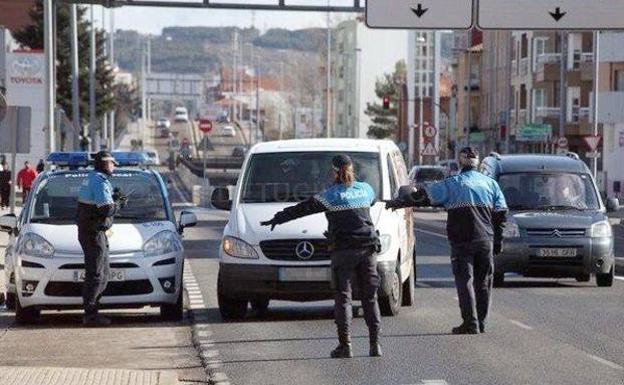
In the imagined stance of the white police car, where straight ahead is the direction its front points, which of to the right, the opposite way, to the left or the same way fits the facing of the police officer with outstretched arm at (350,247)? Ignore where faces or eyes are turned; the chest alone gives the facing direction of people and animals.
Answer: the opposite way

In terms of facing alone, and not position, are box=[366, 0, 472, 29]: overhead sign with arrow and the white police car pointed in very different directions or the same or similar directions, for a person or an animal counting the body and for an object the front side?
same or similar directions

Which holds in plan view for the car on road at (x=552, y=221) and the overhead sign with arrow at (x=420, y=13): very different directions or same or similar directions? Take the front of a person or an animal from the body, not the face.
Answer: same or similar directions

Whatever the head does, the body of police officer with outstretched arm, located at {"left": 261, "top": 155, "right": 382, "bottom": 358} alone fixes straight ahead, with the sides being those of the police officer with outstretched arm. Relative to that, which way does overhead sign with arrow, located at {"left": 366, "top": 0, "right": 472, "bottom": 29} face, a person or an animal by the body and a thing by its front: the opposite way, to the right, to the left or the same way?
the opposite way

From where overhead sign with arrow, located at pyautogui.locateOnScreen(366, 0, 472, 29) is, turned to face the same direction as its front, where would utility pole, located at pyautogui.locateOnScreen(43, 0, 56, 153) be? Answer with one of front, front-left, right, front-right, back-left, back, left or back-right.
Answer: back-right

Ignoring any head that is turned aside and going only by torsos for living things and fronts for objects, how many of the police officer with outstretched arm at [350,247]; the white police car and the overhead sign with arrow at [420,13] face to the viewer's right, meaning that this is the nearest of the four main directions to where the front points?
0

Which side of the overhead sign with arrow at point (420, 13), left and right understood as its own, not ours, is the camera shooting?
front

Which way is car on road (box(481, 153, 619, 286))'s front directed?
toward the camera

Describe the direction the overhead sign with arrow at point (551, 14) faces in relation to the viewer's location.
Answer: facing the viewer

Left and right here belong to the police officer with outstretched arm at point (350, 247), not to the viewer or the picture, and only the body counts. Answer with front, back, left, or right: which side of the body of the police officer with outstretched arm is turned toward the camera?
back

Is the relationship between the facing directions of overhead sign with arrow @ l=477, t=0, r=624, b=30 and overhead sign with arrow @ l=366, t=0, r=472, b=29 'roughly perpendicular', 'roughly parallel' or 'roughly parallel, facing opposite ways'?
roughly parallel

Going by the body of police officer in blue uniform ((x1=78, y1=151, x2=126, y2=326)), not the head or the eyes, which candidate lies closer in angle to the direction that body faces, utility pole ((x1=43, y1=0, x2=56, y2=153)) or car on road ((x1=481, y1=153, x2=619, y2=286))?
the car on road
